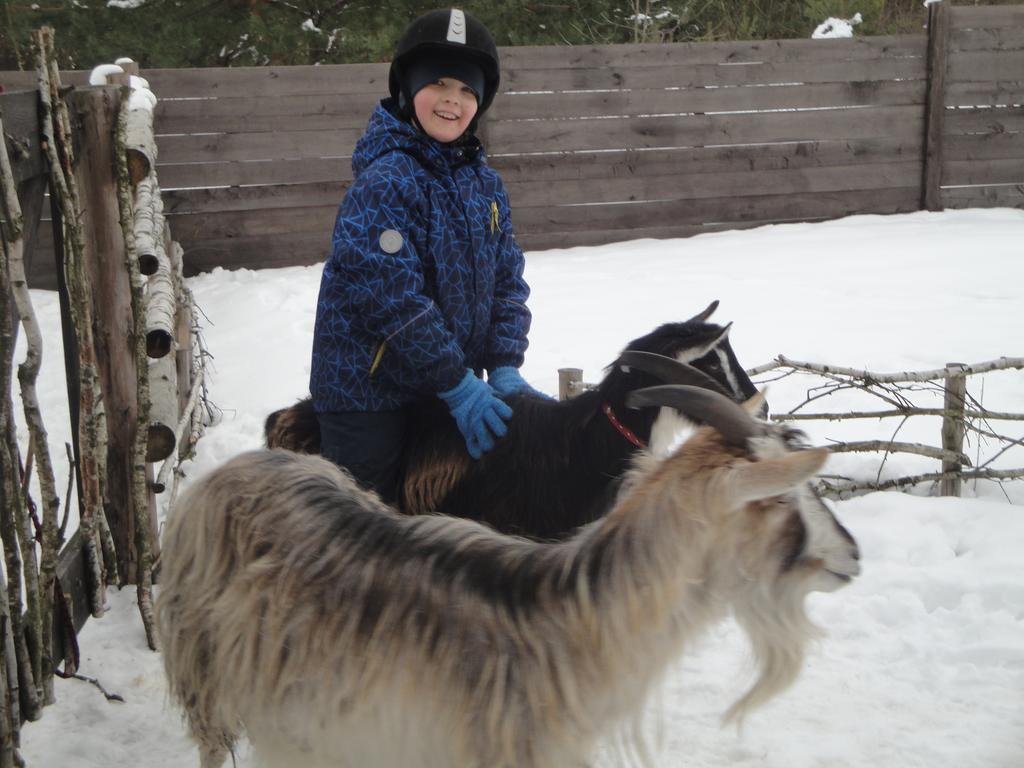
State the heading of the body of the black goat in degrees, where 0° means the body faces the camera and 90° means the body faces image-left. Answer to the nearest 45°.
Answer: approximately 270°

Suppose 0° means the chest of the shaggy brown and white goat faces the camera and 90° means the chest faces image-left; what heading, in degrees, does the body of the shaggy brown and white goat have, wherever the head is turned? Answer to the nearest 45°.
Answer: approximately 270°

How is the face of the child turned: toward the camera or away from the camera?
toward the camera

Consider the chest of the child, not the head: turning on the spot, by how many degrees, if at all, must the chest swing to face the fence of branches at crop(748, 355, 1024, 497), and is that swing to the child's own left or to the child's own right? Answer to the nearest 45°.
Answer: approximately 90° to the child's own left

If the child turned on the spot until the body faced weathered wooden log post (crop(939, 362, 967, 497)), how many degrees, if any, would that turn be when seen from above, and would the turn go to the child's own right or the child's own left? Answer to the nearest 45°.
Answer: approximately 90° to the child's own left

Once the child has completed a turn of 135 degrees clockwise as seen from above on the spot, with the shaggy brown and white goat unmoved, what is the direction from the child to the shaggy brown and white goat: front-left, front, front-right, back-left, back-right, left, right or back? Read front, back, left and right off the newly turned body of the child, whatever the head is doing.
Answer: left

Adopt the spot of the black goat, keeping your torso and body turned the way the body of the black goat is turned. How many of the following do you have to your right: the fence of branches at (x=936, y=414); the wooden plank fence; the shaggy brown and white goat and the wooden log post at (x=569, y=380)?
1

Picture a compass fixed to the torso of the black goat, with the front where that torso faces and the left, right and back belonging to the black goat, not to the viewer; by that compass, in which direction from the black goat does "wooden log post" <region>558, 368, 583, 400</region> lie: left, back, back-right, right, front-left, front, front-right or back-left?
left

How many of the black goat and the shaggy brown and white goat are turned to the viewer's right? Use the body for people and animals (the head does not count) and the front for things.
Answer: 2

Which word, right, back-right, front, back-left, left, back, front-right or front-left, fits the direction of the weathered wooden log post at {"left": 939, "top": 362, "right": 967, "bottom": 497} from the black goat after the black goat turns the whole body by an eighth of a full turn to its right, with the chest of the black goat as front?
left

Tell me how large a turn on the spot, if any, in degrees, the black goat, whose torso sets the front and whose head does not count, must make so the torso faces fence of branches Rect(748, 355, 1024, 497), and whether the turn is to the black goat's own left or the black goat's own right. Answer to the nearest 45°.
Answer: approximately 45° to the black goat's own left

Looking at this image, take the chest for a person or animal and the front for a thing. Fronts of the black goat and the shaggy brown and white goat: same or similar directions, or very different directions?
same or similar directions

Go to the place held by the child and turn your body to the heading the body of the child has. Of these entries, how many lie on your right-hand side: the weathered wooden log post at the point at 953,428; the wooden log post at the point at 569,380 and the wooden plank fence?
0

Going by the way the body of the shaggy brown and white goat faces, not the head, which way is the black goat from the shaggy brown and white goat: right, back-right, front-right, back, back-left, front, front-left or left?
left

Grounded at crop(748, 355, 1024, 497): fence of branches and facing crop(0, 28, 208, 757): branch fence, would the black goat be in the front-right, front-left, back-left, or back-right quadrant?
front-left
